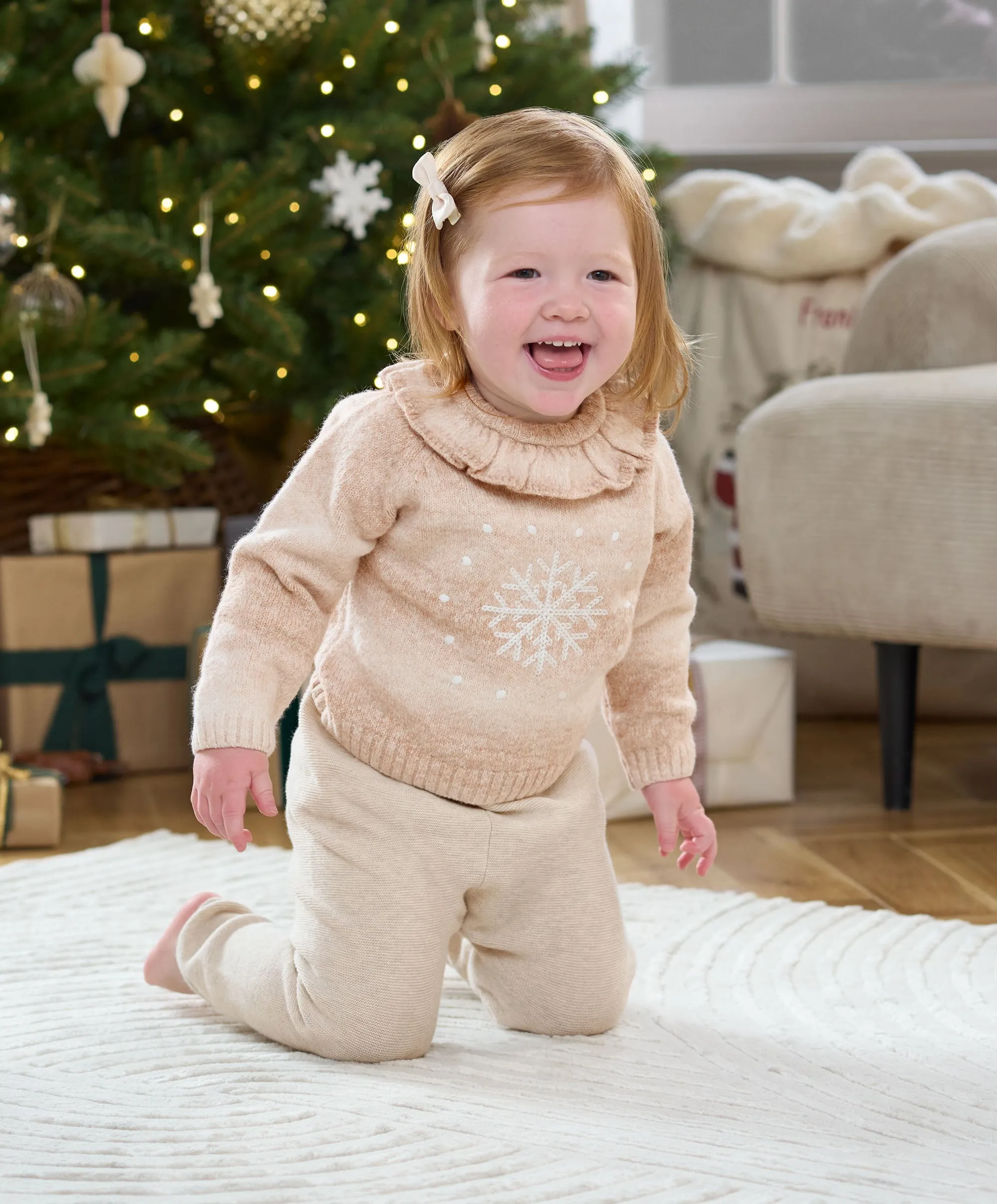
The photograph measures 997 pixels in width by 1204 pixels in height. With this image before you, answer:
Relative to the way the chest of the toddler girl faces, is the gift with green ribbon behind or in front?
behind

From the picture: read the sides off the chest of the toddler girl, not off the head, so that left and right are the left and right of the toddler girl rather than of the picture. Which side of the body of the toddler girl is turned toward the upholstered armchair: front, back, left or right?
left

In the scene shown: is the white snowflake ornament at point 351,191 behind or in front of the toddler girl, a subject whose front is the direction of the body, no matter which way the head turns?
behind

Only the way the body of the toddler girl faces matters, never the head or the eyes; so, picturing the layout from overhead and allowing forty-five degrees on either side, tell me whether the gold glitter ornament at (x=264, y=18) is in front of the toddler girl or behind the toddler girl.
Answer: behind

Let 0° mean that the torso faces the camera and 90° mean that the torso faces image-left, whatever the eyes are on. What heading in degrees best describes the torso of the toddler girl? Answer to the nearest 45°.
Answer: approximately 315°

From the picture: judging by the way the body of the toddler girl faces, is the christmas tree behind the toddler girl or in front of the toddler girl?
behind

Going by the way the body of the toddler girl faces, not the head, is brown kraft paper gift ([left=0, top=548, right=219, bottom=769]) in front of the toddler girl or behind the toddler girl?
behind
